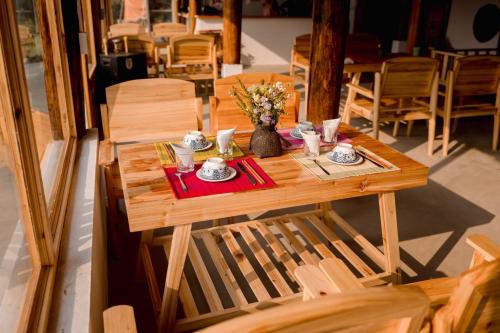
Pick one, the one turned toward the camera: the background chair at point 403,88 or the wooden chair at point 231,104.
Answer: the wooden chair

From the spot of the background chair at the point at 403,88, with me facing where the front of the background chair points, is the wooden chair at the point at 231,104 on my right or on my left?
on my left

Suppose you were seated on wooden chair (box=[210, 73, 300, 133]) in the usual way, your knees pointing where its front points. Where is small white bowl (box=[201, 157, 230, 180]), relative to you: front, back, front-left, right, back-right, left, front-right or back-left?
front

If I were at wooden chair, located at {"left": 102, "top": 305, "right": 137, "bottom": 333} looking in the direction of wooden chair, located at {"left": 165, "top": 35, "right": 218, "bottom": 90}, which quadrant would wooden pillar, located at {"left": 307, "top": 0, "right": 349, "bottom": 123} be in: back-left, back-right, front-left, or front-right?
front-right

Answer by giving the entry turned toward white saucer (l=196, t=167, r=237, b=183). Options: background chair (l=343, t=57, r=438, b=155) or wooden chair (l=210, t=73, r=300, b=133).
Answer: the wooden chair

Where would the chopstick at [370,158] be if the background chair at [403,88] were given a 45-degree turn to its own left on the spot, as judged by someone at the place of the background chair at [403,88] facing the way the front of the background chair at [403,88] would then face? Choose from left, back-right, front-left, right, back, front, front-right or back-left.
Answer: left

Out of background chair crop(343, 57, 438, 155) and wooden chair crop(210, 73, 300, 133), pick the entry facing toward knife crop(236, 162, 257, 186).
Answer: the wooden chair

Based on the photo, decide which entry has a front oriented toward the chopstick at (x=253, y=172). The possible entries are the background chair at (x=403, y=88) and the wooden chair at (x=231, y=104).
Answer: the wooden chair

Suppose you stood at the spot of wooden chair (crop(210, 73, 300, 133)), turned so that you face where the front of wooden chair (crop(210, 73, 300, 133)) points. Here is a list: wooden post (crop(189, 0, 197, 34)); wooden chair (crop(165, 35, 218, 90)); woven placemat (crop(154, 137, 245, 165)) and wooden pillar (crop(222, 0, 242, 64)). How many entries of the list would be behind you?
3

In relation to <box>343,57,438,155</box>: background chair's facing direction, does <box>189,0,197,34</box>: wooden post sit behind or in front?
in front

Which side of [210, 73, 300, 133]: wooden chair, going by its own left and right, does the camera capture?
front

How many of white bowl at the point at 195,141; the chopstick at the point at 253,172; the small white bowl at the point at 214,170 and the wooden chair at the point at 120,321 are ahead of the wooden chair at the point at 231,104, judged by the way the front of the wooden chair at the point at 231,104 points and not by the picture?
4

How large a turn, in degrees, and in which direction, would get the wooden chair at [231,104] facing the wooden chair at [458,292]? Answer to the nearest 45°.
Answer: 0° — it already faces it

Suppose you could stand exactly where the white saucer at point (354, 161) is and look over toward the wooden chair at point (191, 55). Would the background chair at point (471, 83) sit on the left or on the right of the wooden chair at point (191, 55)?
right

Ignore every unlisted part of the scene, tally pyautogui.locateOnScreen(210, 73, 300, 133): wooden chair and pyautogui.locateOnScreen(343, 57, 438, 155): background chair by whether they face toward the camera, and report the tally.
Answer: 1

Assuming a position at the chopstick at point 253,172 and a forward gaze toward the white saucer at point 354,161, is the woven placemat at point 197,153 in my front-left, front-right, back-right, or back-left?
back-left

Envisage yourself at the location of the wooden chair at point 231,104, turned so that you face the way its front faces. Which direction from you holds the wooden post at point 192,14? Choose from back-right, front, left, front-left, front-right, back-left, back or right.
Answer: back

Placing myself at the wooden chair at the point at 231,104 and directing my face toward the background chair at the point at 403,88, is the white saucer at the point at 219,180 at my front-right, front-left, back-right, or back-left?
back-right

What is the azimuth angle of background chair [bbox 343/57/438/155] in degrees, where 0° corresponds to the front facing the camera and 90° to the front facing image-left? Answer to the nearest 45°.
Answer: approximately 135°
